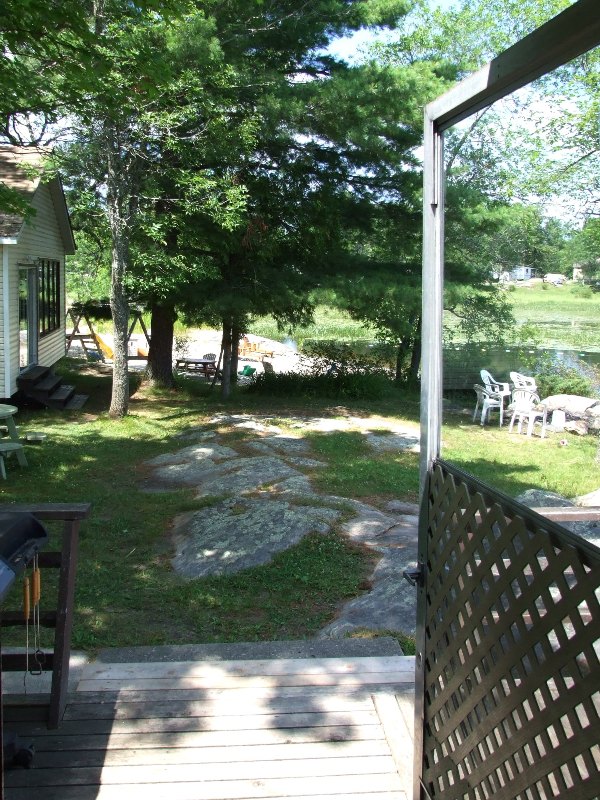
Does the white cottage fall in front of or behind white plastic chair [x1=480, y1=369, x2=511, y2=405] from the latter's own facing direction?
behind
